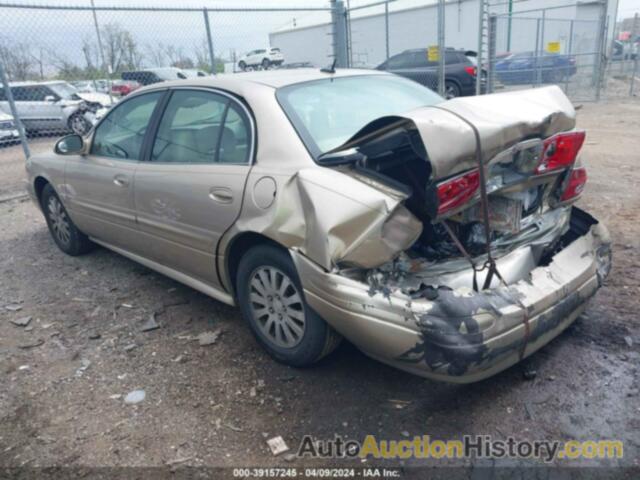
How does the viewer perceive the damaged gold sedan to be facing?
facing away from the viewer and to the left of the viewer

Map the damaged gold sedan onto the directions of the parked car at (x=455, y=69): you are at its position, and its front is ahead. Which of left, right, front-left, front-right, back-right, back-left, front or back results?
left

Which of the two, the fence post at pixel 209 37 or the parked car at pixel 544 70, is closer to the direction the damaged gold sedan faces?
the fence post

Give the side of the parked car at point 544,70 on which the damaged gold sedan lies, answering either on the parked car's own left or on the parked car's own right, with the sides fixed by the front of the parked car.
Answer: on the parked car's own left

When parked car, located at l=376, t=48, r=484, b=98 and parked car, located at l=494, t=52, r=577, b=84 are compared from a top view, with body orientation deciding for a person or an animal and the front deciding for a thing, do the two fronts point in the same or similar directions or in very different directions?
same or similar directions

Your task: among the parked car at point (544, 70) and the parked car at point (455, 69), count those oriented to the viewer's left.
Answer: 2

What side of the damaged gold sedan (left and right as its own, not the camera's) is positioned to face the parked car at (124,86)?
front

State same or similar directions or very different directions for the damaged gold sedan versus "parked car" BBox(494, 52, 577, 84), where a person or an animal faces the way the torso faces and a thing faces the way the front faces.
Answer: same or similar directions

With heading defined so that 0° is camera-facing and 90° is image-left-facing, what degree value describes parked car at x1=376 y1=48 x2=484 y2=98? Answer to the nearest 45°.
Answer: approximately 90°

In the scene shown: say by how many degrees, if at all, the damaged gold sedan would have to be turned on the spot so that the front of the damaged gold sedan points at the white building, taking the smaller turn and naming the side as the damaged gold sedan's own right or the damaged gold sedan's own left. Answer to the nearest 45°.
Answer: approximately 45° to the damaged gold sedan's own right

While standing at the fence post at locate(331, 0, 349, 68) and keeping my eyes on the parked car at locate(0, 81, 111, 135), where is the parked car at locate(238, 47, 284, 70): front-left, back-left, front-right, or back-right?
front-right

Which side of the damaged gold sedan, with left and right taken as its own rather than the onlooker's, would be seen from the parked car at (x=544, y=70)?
right

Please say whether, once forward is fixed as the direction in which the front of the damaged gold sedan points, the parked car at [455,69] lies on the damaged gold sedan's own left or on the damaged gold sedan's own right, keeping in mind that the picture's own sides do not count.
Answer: on the damaged gold sedan's own right

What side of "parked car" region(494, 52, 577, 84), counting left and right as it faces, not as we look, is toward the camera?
left

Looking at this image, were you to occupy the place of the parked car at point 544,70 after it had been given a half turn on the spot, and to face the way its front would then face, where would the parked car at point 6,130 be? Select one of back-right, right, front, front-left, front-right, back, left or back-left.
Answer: back-right
